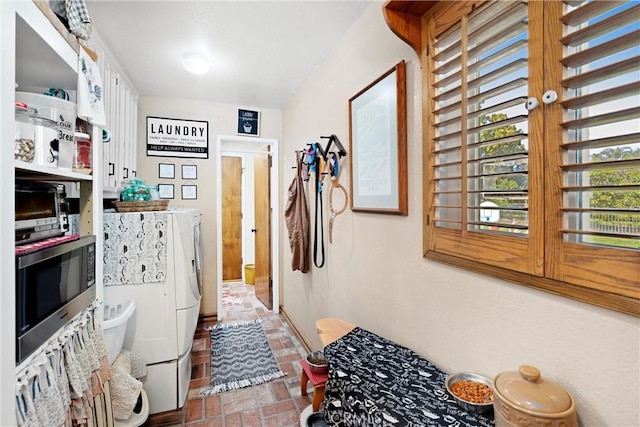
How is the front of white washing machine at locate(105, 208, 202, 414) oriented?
to the viewer's right

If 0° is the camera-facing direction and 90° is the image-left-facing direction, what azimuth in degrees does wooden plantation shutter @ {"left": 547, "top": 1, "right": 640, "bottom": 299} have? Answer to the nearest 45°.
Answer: approximately 45°

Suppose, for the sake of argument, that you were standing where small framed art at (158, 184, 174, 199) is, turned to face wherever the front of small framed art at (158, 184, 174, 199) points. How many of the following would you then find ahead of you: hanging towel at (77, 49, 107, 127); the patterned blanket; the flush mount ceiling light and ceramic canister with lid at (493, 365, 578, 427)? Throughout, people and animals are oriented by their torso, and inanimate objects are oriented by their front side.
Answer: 4

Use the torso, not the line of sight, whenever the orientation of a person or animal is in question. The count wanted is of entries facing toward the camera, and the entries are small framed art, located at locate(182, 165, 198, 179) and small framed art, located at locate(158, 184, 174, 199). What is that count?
2

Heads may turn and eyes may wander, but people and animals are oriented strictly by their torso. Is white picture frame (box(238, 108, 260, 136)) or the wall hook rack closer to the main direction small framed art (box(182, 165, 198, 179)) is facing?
the wall hook rack

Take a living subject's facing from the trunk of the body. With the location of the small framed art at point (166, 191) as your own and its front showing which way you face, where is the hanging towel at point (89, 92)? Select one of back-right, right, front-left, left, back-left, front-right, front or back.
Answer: front

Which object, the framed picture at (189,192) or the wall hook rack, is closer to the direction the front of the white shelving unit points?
the wall hook rack

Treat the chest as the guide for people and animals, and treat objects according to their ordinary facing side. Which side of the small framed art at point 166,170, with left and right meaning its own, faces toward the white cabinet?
front

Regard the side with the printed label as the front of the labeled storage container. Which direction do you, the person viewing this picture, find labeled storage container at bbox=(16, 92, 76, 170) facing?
facing the viewer and to the right of the viewer

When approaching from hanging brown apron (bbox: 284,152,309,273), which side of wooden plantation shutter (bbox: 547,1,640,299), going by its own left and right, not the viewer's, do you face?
right

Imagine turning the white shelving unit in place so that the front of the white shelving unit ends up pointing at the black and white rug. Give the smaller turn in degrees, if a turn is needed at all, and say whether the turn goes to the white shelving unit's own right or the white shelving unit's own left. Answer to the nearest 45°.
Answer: approximately 90° to the white shelving unit's own left

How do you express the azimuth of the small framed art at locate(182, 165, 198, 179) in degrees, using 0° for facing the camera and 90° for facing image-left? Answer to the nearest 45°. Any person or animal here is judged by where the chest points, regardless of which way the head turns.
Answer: approximately 0°

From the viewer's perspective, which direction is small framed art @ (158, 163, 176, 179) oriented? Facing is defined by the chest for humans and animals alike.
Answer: toward the camera

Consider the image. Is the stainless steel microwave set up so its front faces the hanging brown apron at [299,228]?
no

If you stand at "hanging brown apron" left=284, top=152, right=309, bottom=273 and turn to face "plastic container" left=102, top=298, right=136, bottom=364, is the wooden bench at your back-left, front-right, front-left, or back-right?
front-left

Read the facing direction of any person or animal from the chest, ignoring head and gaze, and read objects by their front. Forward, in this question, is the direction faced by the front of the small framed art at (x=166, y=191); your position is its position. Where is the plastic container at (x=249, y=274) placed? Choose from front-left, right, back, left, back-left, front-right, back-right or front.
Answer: back-left
